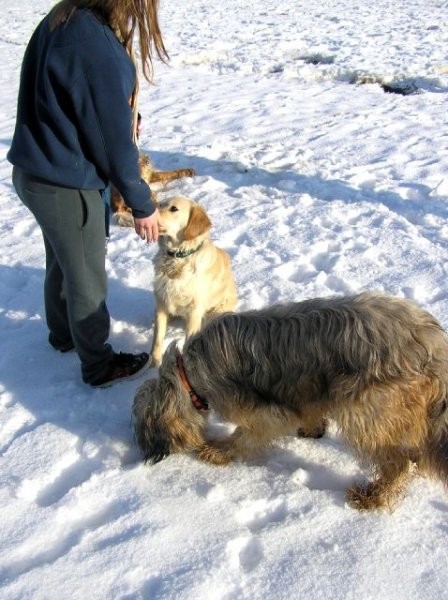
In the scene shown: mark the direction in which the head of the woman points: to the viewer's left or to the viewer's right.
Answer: to the viewer's right

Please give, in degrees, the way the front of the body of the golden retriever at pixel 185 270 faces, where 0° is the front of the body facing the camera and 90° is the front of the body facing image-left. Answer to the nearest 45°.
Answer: approximately 45°

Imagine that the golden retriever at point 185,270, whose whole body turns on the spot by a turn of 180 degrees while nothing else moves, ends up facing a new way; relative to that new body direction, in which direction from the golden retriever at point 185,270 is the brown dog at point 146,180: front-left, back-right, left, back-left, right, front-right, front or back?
front-left
